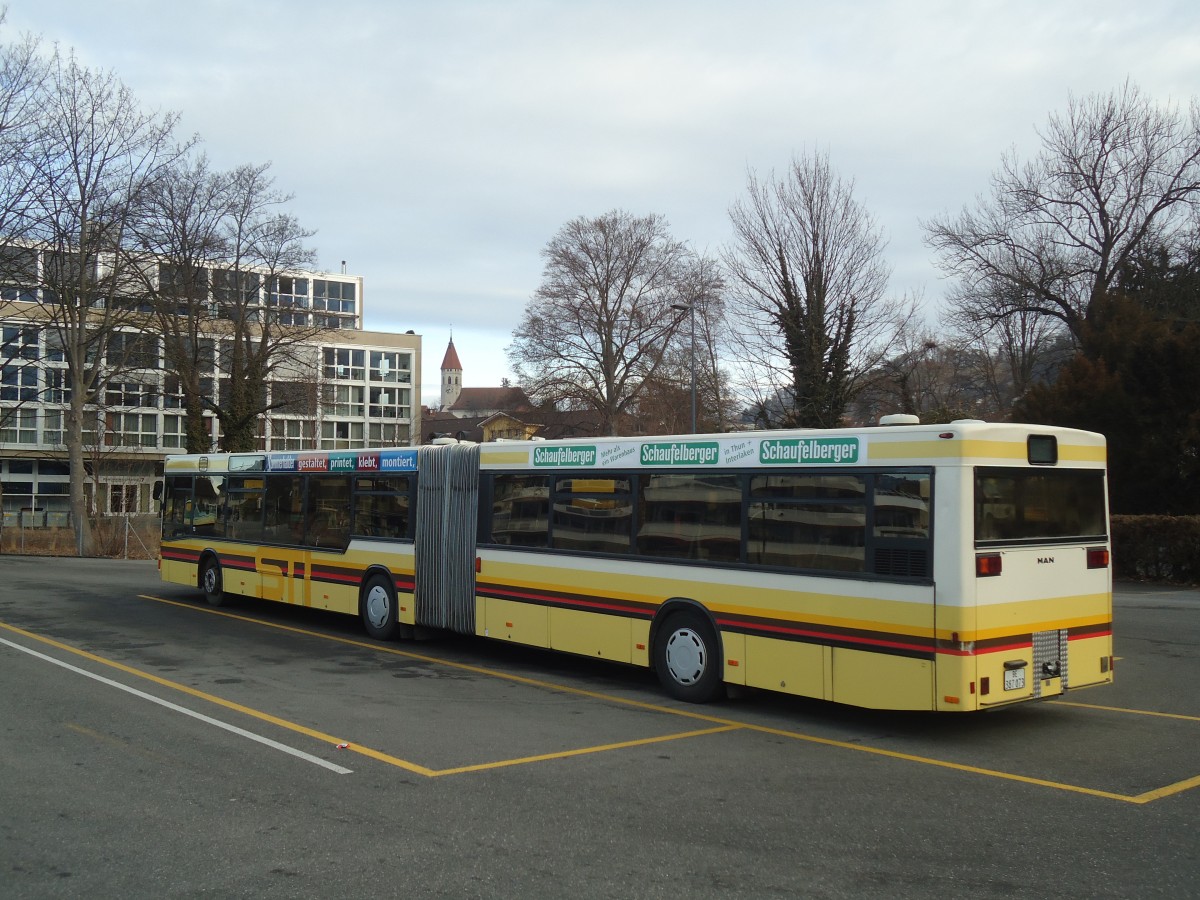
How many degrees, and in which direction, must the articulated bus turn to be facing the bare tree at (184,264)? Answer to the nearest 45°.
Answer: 0° — it already faces it

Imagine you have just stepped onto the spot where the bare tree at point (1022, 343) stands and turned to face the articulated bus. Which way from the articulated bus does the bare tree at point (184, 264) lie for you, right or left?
right

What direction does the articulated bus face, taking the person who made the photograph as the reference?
facing away from the viewer and to the left of the viewer

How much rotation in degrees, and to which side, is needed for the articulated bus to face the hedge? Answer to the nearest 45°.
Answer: approximately 90° to its right

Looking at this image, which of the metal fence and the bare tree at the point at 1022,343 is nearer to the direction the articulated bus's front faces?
the metal fence

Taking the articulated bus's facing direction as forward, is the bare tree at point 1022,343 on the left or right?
on its right
